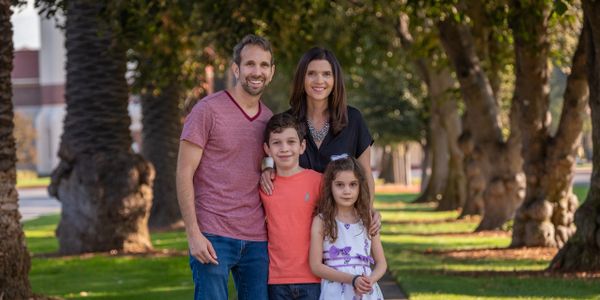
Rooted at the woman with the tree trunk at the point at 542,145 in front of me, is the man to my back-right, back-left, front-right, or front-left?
back-left

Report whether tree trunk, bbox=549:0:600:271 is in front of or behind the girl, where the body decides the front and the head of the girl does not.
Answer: behind

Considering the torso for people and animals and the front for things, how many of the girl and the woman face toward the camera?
2

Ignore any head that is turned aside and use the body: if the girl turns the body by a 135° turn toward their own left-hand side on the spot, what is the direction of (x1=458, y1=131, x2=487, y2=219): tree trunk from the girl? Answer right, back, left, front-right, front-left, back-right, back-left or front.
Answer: front-left

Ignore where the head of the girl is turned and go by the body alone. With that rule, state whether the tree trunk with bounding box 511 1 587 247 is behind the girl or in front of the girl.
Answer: behind
